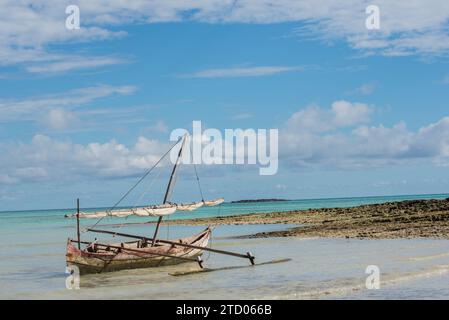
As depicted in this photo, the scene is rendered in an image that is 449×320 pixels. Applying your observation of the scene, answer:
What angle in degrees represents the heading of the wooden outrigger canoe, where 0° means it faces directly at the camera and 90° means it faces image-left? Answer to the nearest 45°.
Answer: approximately 270°
